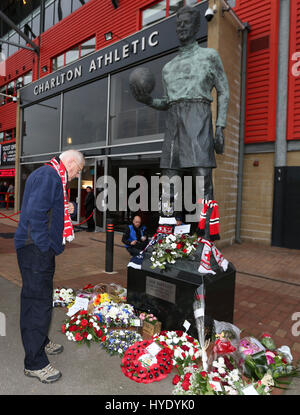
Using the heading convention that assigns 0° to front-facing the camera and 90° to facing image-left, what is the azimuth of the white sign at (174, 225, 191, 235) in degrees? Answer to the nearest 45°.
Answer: approximately 0°

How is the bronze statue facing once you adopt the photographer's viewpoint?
facing the viewer and to the left of the viewer

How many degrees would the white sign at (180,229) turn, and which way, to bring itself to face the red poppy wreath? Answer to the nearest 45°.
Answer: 0° — it already faces it

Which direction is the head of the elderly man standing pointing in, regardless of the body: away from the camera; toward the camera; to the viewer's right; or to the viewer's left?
to the viewer's right

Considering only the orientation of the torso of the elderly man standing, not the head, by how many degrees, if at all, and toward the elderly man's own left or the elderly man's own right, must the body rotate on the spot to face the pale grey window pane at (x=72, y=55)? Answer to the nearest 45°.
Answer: approximately 90° to the elderly man's own left

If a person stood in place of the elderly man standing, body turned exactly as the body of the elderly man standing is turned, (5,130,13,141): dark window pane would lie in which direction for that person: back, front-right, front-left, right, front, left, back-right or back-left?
left

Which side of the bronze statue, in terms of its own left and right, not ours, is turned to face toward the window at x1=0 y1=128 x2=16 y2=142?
right

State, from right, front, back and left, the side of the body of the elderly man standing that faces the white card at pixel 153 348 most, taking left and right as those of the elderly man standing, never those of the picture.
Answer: front

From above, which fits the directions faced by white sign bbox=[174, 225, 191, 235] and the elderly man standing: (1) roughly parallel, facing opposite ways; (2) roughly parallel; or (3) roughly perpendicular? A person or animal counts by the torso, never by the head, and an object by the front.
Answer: roughly perpendicular

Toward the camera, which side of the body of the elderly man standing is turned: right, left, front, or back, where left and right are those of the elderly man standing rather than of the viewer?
right
